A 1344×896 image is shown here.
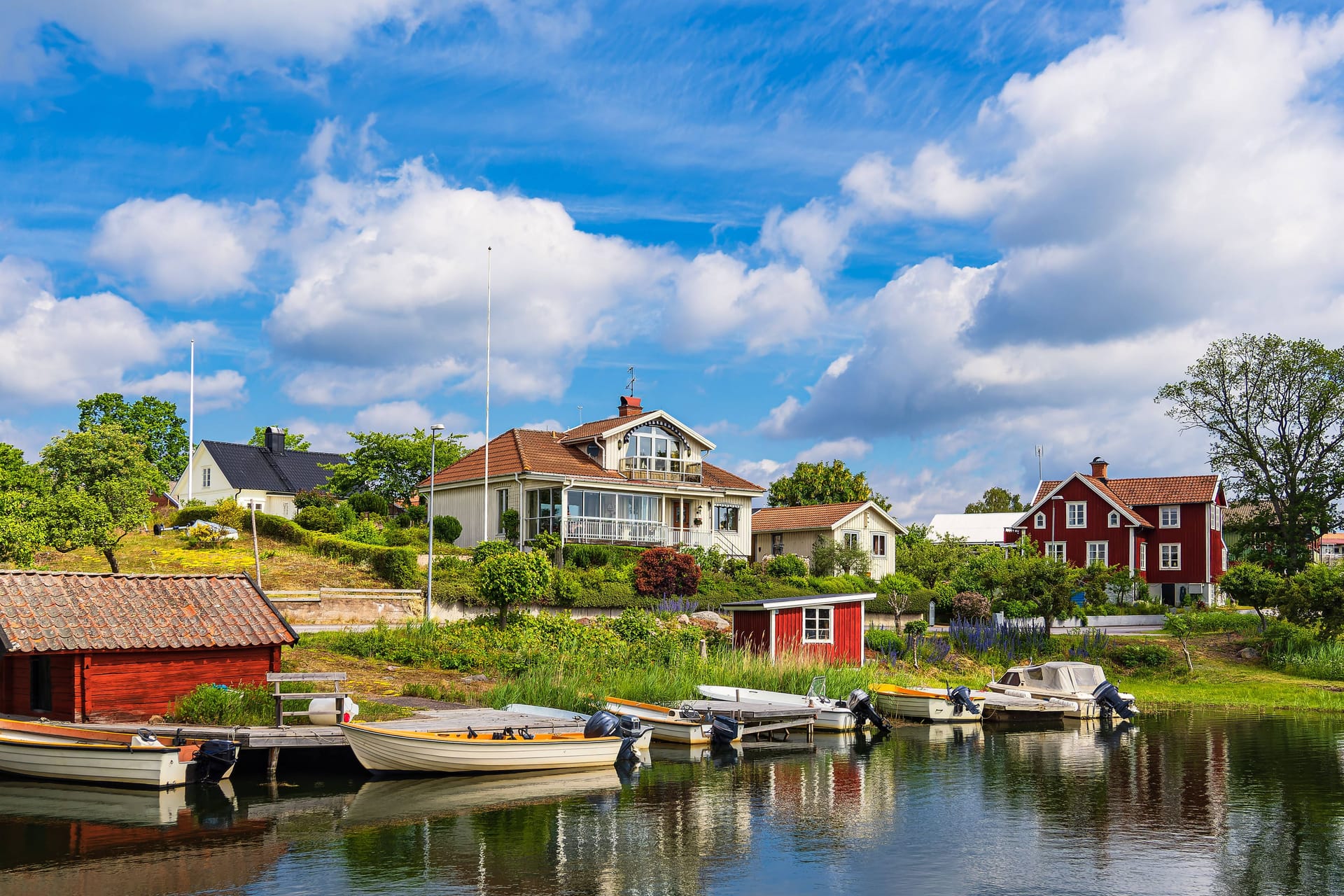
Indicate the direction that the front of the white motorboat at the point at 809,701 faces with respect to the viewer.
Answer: facing away from the viewer and to the left of the viewer

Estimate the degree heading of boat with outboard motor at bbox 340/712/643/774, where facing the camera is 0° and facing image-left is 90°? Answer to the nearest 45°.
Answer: approximately 90°

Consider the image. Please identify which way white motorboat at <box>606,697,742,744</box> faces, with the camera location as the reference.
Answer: facing away from the viewer and to the left of the viewer

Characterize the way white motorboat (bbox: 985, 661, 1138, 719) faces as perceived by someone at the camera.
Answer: facing away from the viewer and to the left of the viewer

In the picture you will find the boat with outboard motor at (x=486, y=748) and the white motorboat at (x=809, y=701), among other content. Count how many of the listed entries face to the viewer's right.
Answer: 0

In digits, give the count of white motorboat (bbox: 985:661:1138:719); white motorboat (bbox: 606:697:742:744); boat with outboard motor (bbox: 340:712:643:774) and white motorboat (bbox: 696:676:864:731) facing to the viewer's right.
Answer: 0

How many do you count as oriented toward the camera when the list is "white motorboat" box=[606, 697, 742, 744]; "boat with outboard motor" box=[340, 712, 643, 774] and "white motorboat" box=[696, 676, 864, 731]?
0

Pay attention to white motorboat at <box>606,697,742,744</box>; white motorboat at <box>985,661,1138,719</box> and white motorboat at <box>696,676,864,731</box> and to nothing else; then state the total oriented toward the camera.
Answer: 0

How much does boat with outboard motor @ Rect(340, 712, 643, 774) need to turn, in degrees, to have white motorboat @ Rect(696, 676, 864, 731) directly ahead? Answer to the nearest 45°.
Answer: approximately 135° to its right

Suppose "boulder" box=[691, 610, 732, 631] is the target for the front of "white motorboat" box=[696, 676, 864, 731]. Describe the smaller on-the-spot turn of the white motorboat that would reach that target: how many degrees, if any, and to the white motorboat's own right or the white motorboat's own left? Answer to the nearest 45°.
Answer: approximately 45° to the white motorboat's own right

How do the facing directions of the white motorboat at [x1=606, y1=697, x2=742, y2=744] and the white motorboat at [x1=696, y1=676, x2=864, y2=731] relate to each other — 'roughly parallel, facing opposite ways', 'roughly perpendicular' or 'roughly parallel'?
roughly parallel
